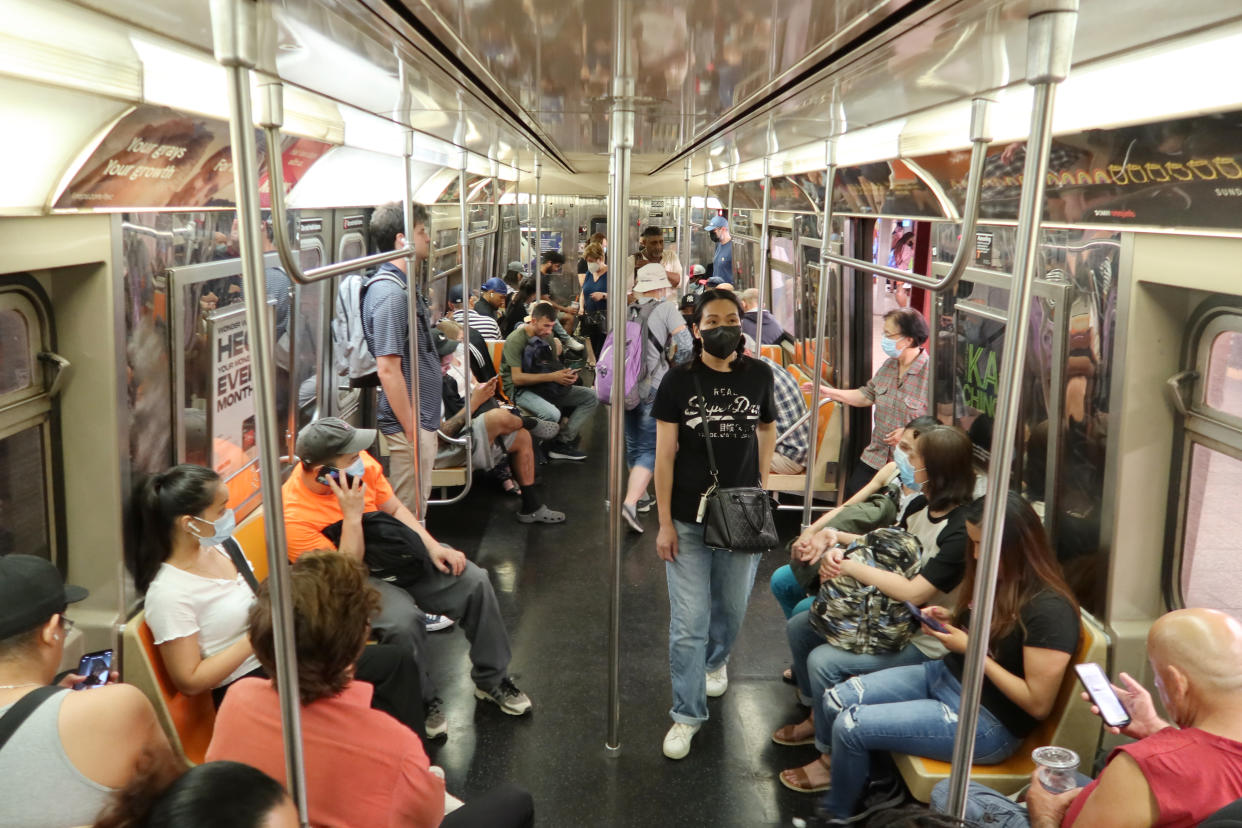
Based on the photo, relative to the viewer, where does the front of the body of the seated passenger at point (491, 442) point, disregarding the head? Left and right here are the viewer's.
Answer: facing to the right of the viewer

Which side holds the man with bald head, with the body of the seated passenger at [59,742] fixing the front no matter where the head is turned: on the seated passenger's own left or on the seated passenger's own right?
on the seated passenger's own right

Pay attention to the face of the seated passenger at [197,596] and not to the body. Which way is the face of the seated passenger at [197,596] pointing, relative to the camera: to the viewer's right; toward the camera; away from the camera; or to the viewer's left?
to the viewer's right

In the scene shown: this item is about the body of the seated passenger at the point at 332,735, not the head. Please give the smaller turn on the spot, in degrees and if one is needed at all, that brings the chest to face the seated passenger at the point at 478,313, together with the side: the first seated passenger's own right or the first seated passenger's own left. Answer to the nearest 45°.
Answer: approximately 45° to the first seated passenger's own left

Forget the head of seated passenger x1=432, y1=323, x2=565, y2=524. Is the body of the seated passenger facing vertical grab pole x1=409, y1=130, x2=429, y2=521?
no

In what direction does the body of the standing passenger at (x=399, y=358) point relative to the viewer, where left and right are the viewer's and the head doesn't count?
facing to the right of the viewer

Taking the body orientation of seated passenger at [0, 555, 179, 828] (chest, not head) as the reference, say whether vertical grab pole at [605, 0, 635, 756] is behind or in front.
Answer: in front

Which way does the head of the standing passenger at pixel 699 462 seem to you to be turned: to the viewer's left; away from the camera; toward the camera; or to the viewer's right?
toward the camera

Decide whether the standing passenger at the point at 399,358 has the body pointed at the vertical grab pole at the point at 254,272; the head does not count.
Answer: no

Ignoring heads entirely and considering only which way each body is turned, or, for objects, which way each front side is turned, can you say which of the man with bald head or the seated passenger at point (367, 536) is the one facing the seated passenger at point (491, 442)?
the man with bald head

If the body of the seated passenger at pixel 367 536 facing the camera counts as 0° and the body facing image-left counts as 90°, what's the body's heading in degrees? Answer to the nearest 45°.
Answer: approximately 315°

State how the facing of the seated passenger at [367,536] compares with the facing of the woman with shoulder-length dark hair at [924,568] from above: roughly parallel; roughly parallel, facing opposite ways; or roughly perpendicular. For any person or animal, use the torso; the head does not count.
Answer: roughly parallel, facing opposite ways

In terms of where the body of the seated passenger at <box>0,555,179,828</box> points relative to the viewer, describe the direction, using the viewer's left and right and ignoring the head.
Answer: facing away from the viewer and to the right of the viewer

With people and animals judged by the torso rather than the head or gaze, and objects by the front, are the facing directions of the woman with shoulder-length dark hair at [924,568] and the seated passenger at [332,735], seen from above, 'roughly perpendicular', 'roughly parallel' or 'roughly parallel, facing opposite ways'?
roughly perpendicular

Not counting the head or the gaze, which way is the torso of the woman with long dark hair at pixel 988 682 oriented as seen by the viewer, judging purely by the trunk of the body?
to the viewer's left

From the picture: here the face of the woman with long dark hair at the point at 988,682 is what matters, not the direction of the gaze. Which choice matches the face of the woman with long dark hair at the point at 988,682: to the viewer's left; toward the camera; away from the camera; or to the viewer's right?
to the viewer's left

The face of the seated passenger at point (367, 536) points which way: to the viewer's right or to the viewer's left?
to the viewer's right

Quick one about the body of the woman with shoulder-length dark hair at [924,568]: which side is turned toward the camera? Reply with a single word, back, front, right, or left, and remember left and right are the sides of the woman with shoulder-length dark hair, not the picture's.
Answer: left
